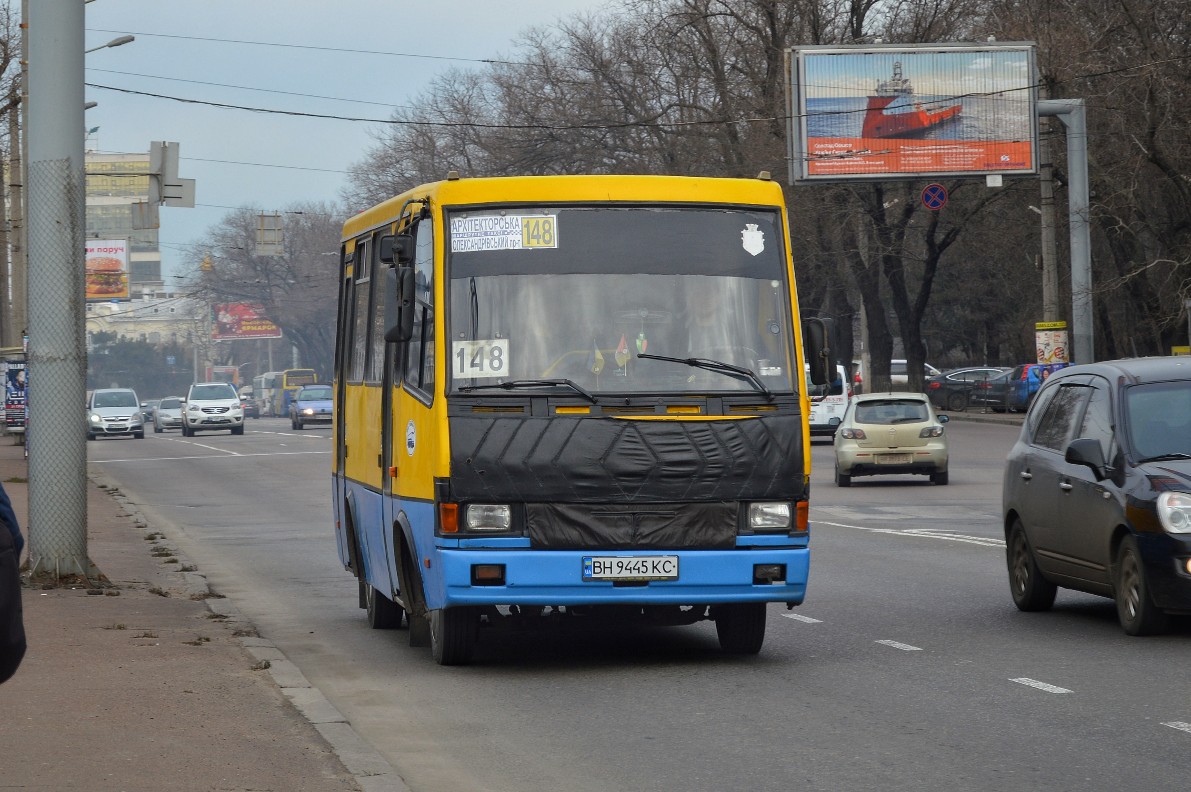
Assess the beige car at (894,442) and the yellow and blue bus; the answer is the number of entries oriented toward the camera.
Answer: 1

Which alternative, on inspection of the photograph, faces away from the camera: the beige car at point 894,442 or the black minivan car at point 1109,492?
the beige car

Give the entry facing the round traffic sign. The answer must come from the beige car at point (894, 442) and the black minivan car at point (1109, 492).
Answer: the beige car

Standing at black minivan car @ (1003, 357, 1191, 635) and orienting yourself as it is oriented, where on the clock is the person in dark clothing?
The person in dark clothing is roughly at 2 o'clock from the black minivan car.

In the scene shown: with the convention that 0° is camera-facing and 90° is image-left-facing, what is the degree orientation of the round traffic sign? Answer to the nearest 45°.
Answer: approximately 0°

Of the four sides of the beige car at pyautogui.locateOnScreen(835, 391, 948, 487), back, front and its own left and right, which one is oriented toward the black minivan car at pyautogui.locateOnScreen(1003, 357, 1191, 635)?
back

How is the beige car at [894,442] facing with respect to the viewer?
away from the camera

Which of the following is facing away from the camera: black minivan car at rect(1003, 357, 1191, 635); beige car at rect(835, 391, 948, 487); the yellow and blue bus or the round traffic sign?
the beige car

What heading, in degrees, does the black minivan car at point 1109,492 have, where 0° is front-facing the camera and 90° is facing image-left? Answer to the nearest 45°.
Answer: approximately 315°

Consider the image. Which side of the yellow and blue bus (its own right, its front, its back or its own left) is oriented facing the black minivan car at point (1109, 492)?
left

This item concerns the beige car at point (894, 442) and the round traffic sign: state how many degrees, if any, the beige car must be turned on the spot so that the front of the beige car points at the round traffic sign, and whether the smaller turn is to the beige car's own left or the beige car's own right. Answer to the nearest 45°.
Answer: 0° — it already faces it

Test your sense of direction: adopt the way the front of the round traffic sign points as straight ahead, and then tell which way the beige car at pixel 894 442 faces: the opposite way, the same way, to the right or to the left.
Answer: the opposite way
